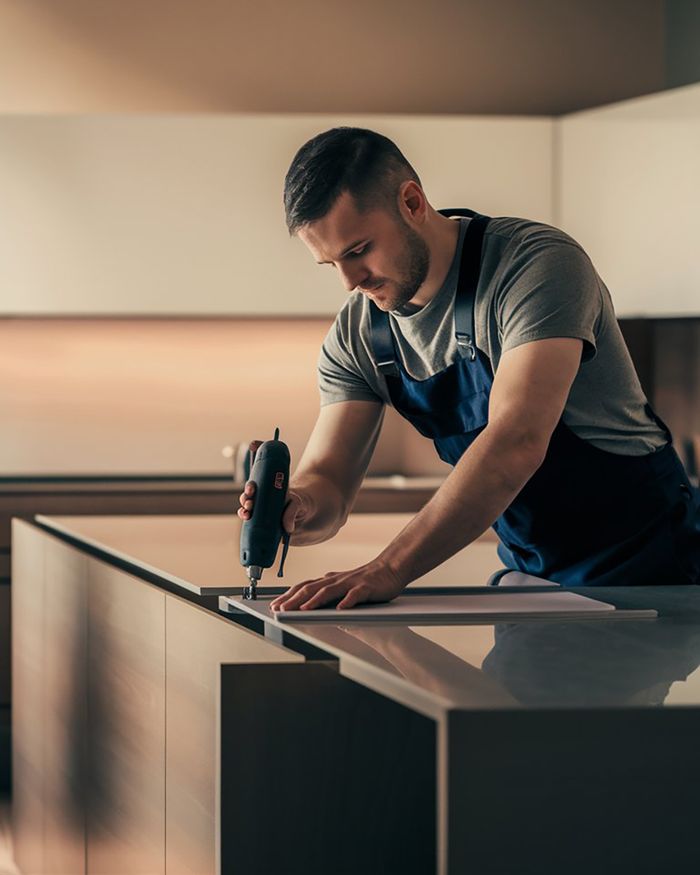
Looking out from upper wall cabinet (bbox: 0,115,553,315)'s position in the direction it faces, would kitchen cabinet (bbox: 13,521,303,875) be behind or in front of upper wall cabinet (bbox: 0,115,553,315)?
in front

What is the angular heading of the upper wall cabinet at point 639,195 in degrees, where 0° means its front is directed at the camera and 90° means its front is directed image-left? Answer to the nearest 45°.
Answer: approximately 45°

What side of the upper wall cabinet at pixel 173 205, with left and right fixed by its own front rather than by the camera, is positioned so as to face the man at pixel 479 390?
front

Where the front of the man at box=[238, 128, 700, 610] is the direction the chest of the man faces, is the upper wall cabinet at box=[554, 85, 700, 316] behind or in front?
behind

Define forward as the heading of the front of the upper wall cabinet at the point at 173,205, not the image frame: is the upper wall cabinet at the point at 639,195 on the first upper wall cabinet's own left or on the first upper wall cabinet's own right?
on the first upper wall cabinet's own left

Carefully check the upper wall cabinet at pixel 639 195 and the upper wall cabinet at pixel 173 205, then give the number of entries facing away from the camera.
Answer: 0

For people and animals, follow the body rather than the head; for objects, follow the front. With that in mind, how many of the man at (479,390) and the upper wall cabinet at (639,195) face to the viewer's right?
0

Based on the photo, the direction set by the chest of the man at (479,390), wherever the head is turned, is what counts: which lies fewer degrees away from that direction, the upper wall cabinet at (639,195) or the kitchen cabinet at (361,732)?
the kitchen cabinet

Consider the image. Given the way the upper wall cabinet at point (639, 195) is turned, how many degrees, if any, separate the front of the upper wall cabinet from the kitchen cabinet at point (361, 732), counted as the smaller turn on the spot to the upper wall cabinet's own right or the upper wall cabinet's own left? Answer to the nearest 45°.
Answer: approximately 45° to the upper wall cabinet's own left

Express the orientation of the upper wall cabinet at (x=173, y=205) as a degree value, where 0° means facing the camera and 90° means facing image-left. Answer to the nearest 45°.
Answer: approximately 0°

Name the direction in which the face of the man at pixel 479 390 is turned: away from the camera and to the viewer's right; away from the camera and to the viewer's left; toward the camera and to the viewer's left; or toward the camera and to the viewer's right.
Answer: toward the camera and to the viewer's left
